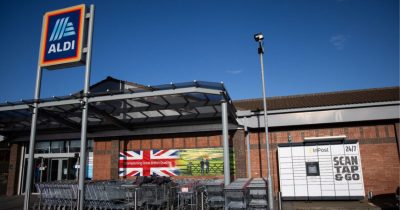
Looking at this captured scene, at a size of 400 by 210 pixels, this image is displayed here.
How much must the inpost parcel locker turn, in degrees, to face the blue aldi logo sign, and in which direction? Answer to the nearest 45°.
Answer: approximately 45° to its right

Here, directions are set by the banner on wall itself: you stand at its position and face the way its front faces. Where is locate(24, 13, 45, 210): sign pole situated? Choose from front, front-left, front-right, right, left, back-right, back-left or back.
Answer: front-right

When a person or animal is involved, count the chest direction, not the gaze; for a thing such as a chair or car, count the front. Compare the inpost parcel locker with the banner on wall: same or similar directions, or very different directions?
same or similar directions

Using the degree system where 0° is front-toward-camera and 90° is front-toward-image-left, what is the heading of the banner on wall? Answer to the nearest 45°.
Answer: approximately 0°

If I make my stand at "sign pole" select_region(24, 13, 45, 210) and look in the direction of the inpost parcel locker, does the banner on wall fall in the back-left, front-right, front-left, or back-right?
front-left

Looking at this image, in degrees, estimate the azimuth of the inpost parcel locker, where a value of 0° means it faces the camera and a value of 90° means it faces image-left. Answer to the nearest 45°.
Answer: approximately 0°

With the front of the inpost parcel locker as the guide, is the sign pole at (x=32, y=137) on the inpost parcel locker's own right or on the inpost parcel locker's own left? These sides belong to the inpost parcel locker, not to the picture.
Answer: on the inpost parcel locker's own right

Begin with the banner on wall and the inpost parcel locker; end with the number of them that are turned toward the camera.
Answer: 2

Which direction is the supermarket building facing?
toward the camera

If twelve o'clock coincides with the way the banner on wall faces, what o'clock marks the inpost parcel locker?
The inpost parcel locker is roughly at 10 o'clock from the banner on wall.

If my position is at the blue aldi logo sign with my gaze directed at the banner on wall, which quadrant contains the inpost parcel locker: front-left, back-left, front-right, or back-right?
front-right

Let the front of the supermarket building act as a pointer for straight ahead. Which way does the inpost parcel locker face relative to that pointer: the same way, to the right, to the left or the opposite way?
the same way

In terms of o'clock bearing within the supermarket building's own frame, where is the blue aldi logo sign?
The blue aldi logo sign is roughly at 2 o'clock from the supermarket building.
